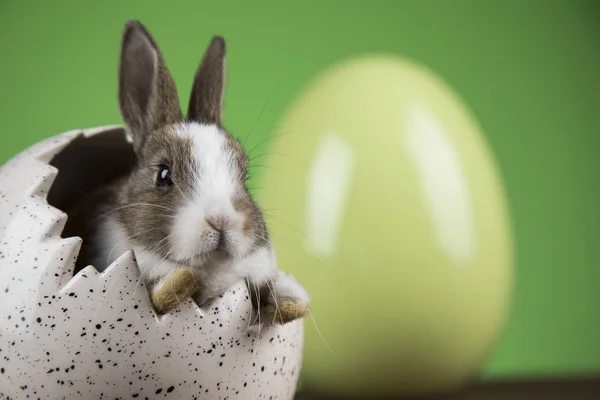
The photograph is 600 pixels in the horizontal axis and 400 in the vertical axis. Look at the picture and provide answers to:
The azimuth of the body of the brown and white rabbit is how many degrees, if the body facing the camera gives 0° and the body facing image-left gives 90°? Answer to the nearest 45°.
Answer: approximately 315°

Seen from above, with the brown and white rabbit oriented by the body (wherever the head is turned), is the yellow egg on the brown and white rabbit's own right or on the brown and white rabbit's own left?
on the brown and white rabbit's own left
